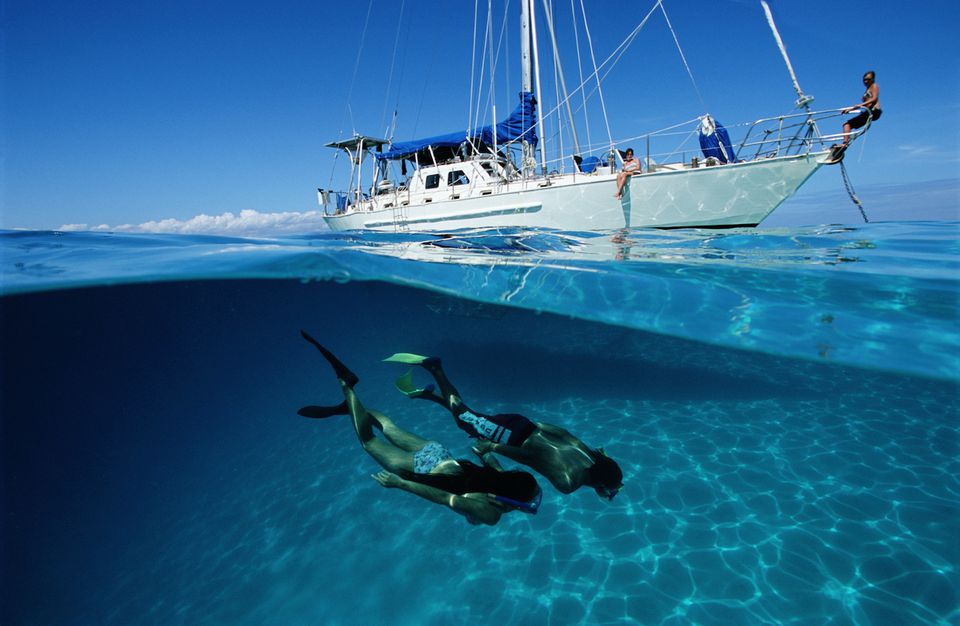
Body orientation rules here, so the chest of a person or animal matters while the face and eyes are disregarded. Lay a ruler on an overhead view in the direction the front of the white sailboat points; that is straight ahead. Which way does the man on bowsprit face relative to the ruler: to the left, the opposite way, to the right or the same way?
the opposite way

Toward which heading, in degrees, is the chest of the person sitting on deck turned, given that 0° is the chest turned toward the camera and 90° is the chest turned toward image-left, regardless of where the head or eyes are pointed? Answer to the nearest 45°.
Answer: approximately 45°

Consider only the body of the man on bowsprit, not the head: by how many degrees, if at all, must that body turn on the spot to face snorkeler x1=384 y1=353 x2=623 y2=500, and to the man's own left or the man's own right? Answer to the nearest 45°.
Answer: approximately 90° to the man's own left

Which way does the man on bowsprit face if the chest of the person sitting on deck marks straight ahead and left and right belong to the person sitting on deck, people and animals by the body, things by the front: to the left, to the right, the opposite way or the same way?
to the right

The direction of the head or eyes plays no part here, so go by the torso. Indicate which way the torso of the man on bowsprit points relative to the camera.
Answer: to the viewer's left

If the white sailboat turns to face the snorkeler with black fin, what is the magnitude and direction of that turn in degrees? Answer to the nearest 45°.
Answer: approximately 45° to its right

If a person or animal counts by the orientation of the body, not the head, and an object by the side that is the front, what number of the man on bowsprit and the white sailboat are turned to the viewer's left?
1
